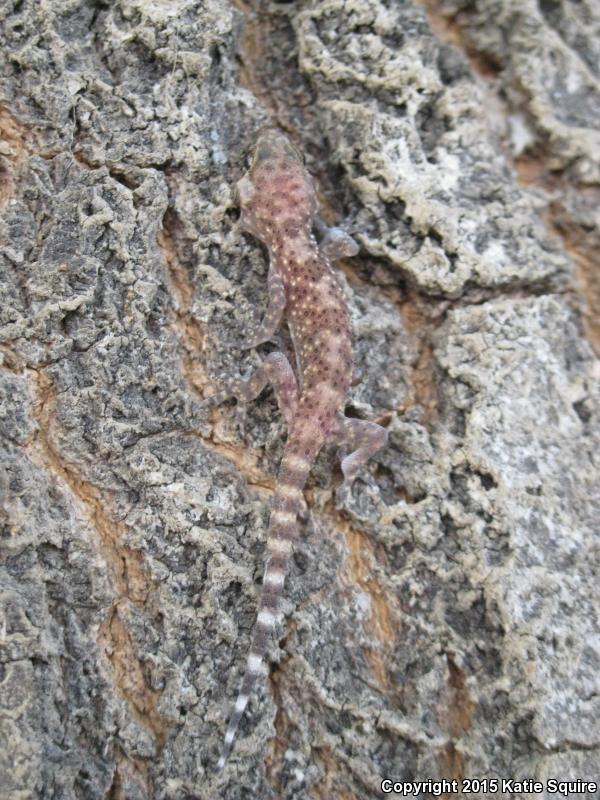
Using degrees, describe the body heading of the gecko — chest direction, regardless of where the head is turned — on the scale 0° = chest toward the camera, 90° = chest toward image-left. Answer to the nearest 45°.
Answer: approximately 180°
